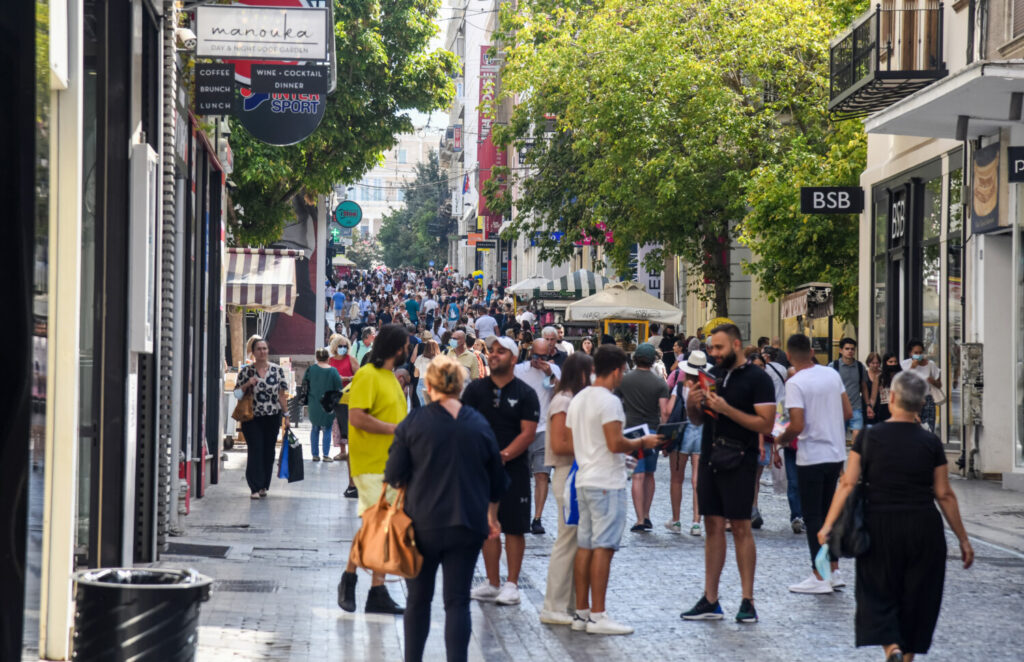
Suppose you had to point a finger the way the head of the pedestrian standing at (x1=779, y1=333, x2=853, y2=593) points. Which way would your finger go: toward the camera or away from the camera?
away from the camera

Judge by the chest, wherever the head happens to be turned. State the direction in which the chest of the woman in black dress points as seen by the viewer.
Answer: away from the camera

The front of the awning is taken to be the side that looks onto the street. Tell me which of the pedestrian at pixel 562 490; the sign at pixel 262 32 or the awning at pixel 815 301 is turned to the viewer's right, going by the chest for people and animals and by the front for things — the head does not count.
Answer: the pedestrian

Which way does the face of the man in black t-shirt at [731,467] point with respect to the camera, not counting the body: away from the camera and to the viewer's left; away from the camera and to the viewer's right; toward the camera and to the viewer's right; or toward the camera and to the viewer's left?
toward the camera and to the viewer's left

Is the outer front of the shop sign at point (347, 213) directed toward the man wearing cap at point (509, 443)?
yes

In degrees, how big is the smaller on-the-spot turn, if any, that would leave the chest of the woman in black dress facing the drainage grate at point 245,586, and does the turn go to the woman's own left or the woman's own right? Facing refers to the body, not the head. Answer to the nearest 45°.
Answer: approximately 90° to the woman's own left

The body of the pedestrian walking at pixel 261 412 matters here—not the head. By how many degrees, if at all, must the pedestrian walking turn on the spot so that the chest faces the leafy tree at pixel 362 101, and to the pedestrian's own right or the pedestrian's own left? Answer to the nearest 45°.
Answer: approximately 180°

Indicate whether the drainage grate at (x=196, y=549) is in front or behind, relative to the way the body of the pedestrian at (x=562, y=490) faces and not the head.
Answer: behind

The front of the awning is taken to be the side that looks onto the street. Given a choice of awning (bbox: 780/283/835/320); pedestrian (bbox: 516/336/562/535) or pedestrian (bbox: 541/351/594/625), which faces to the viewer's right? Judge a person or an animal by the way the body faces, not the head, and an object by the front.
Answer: pedestrian (bbox: 541/351/594/625)

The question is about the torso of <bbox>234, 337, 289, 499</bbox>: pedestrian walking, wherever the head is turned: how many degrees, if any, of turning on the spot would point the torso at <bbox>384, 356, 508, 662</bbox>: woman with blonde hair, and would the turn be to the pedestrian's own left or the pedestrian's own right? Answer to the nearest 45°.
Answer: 0° — they already face them

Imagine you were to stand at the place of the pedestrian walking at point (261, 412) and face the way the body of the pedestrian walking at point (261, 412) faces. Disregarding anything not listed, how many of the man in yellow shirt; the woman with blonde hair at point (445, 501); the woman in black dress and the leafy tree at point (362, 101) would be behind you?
1

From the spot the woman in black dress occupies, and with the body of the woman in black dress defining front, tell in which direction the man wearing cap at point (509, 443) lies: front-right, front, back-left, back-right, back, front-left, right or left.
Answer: front-left

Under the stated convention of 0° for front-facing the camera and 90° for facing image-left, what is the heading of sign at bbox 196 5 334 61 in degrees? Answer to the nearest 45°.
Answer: approximately 0°

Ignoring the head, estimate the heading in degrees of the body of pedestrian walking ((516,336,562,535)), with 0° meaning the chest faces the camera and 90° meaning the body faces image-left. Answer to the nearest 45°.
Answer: approximately 0°

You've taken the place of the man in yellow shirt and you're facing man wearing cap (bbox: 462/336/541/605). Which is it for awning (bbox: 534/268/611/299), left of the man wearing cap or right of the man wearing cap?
left
